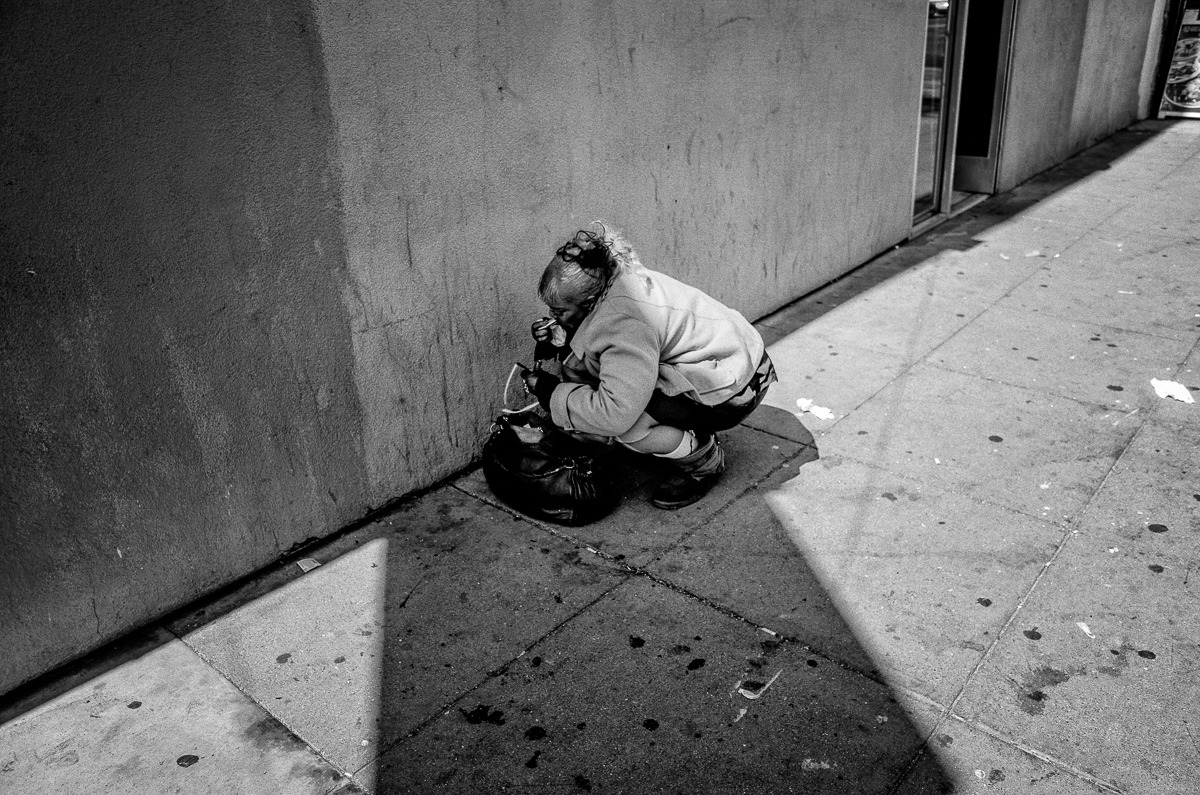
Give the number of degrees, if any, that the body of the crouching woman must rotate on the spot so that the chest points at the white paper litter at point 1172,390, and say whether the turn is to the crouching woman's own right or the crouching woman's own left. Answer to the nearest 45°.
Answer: approximately 180°

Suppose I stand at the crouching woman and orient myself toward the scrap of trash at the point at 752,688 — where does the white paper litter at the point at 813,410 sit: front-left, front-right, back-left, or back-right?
back-left

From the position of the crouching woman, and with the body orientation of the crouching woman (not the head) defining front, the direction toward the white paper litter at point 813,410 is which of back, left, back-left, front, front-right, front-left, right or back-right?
back-right

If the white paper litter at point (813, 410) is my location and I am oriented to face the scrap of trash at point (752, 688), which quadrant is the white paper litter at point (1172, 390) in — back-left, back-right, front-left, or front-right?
back-left

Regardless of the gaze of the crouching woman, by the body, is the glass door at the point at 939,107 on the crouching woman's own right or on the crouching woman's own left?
on the crouching woman's own right

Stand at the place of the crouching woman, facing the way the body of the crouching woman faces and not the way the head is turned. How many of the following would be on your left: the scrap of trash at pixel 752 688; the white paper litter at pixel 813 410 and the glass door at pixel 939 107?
1

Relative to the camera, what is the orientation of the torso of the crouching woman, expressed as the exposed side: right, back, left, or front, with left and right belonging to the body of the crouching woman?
left

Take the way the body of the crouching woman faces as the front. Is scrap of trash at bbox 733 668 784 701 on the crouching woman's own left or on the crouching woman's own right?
on the crouching woman's own left
